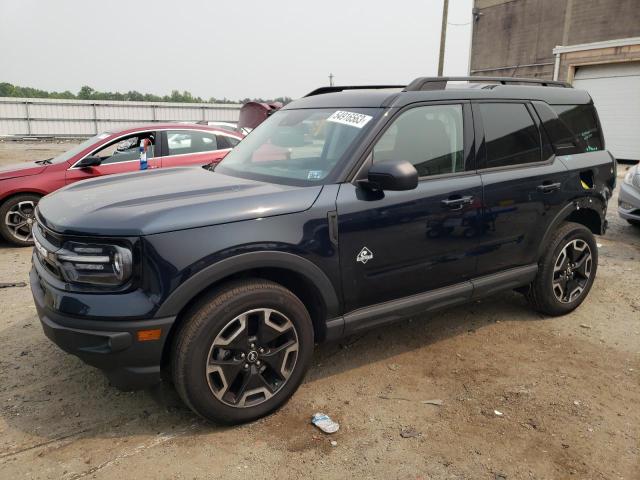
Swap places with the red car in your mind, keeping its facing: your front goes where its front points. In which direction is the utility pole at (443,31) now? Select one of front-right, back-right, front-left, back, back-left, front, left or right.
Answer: back-right

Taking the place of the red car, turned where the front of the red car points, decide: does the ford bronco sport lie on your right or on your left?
on your left

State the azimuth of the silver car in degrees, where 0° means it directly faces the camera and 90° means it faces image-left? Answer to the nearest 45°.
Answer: approximately 45°

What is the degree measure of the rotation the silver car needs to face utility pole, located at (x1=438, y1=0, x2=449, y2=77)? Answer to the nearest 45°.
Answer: approximately 90° to its right

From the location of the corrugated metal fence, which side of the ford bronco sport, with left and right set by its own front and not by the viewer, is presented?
right

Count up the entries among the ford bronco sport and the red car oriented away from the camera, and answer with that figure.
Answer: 0

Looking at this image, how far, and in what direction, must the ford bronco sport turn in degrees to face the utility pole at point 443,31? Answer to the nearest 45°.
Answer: approximately 135° to its right

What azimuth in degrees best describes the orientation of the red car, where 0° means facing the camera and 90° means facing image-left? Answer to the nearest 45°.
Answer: approximately 90°

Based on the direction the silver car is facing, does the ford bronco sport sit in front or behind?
in front

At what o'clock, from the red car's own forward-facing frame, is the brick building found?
The brick building is roughly at 5 o'clock from the red car.

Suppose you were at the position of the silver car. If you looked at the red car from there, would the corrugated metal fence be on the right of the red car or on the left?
right

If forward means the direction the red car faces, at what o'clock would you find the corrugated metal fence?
The corrugated metal fence is roughly at 3 o'clock from the red car.

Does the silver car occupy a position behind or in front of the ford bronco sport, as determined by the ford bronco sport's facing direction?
behind

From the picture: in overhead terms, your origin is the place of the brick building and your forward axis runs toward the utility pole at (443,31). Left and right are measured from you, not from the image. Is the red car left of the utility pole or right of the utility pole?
left

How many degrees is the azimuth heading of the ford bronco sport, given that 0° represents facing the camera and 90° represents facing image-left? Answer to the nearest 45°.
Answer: approximately 45°

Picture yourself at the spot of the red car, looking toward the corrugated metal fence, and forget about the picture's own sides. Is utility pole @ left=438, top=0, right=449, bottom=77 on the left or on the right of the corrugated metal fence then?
right

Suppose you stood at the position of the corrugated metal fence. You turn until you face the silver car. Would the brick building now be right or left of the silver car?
left

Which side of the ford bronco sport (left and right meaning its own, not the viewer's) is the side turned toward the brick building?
back
